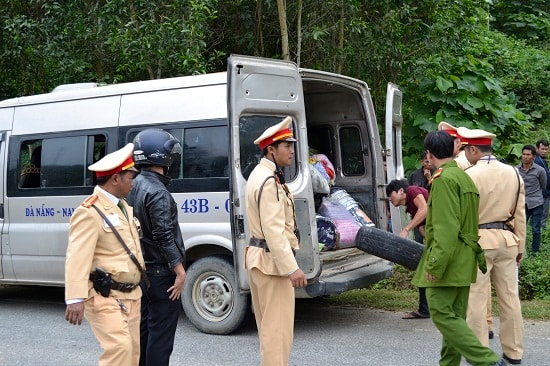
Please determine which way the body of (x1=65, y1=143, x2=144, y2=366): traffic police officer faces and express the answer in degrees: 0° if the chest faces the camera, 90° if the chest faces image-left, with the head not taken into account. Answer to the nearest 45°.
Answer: approximately 315°

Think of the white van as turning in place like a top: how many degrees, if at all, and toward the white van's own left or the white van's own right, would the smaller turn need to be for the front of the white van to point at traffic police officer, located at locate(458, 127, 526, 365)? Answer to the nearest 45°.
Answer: approximately 180°

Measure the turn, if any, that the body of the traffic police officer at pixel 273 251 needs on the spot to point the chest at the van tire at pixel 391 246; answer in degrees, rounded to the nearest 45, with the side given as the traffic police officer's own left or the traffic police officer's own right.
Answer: approximately 45° to the traffic police officer's own left

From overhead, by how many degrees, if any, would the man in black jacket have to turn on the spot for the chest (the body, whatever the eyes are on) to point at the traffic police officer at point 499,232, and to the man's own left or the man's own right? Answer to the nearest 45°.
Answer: approximately 45° to the man's own right

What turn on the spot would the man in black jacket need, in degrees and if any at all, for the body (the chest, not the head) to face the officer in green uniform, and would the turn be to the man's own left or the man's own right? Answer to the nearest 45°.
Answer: approximately 45° to the man's own right

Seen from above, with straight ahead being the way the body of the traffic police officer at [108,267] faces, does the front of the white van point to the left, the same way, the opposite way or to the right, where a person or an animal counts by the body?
the opposite way

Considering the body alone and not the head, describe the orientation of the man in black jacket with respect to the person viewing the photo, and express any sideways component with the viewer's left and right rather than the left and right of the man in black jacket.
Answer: facing away from the viewer and to the right of the viewer

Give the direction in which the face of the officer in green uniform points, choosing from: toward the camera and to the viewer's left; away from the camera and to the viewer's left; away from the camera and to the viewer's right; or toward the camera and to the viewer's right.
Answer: away from the camera and to the viewer's left
